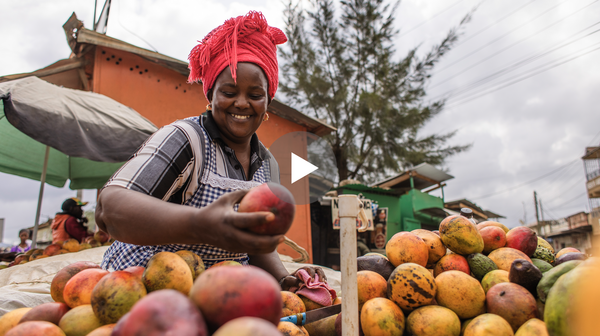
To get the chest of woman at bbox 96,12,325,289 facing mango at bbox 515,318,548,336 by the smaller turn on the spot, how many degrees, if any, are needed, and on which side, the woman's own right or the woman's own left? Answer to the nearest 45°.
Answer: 0° — they already face it

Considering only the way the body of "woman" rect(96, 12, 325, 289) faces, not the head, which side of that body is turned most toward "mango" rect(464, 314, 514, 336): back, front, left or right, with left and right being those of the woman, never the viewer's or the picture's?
front

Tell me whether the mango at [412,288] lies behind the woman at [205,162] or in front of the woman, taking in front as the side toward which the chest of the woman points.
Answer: in front

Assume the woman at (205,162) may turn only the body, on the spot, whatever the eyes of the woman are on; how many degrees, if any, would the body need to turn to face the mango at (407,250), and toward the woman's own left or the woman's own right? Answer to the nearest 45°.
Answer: approximately 45° to the woman's own left

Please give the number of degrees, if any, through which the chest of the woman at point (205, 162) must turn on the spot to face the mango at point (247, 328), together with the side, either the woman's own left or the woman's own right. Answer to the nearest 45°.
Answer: approximately 45° to the woman's own right

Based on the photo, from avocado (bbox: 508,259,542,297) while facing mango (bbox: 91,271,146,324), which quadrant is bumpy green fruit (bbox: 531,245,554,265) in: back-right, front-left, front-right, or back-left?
back-right

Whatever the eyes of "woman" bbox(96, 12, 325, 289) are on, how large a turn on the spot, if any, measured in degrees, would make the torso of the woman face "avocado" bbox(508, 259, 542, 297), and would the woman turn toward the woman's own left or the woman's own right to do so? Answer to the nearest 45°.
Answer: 0° — they already face it

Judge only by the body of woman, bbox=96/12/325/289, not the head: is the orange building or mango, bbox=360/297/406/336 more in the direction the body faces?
the mango

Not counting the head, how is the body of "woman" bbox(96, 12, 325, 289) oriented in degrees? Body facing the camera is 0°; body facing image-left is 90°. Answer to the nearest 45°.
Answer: approximately 315°

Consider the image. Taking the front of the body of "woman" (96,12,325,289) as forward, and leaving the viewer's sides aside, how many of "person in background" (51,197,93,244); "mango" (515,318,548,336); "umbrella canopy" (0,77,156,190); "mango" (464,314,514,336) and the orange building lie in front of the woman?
2
